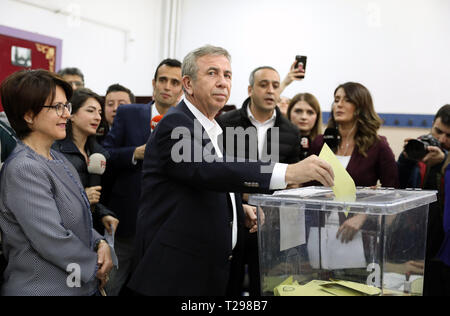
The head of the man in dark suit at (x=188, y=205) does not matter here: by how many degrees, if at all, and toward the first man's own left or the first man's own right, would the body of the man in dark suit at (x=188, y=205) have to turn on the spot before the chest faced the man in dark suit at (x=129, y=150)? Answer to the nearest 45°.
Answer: approximately 90° to the first man's own left

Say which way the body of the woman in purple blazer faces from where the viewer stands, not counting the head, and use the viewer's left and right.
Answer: facing the viewer and to the left of the viewer

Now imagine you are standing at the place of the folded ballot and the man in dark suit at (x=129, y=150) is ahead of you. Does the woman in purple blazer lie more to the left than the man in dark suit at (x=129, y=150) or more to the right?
right

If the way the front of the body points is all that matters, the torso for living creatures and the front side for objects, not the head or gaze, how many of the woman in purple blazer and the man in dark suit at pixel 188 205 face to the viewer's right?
1

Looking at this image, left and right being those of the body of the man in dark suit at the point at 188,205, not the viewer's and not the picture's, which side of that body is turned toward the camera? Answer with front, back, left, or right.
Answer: right

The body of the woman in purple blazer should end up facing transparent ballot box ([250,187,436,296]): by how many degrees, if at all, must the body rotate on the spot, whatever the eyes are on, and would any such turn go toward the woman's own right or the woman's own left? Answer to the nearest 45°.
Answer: approximately 45° to the woman's own left

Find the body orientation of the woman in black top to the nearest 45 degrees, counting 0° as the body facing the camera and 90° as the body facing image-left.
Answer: approximately 315°

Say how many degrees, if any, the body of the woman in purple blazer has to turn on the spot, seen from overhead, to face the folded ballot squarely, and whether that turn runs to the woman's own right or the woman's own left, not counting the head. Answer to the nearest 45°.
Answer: approximately 45° to the woman's own left

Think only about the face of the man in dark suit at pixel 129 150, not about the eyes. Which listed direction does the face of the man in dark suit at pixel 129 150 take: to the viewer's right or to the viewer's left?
to the viewer's right

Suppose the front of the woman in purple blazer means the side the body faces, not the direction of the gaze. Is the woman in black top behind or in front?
in front

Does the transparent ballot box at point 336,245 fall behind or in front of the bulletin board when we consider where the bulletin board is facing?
in front
